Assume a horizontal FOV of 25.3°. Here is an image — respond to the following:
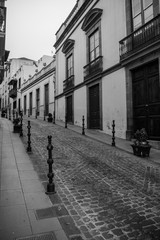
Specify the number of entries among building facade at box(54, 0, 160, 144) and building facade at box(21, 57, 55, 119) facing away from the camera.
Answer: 0

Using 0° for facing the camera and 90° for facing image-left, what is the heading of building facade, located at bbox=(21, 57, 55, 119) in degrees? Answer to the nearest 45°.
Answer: approximately 45°

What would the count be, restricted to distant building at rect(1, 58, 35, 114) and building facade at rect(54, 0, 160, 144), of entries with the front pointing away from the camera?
0

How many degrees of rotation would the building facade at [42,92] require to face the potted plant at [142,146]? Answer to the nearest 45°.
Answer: approximately 45° to its left

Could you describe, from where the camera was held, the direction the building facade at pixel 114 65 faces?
facing the viewer and to the left of the viewer

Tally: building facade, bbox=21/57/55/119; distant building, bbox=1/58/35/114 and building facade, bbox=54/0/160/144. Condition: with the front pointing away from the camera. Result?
0
